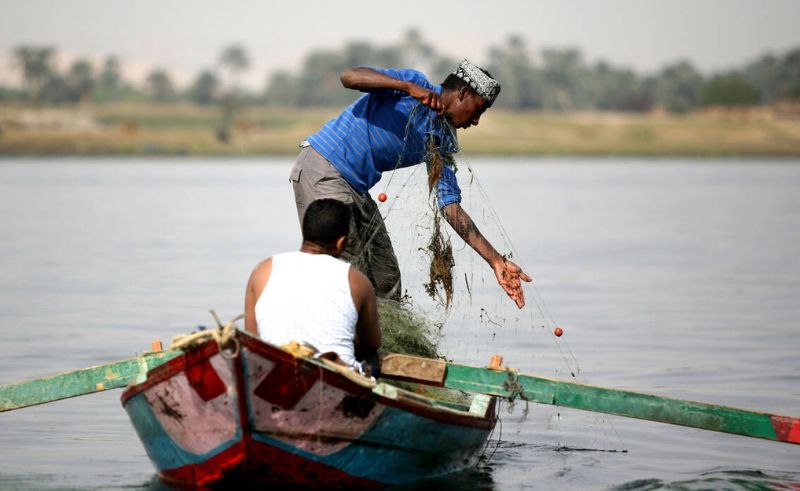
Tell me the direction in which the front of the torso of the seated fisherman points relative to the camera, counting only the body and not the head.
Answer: away from the camera

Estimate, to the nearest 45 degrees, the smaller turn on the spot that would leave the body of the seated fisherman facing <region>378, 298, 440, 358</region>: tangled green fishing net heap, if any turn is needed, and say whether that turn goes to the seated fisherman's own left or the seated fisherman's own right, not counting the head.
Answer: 0° — they already face it

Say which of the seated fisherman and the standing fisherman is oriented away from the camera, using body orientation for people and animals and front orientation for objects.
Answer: the seated fisherman

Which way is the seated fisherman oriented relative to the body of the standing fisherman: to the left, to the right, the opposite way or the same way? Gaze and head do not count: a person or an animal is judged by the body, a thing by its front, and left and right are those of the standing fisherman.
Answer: to the left

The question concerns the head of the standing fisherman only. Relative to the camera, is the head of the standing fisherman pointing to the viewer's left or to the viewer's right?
to the viewer's right

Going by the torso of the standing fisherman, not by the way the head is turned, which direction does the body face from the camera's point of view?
to the viewer's right
